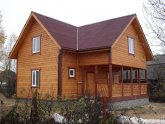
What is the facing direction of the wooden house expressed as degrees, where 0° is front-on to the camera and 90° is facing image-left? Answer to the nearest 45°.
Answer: approximately 45°
